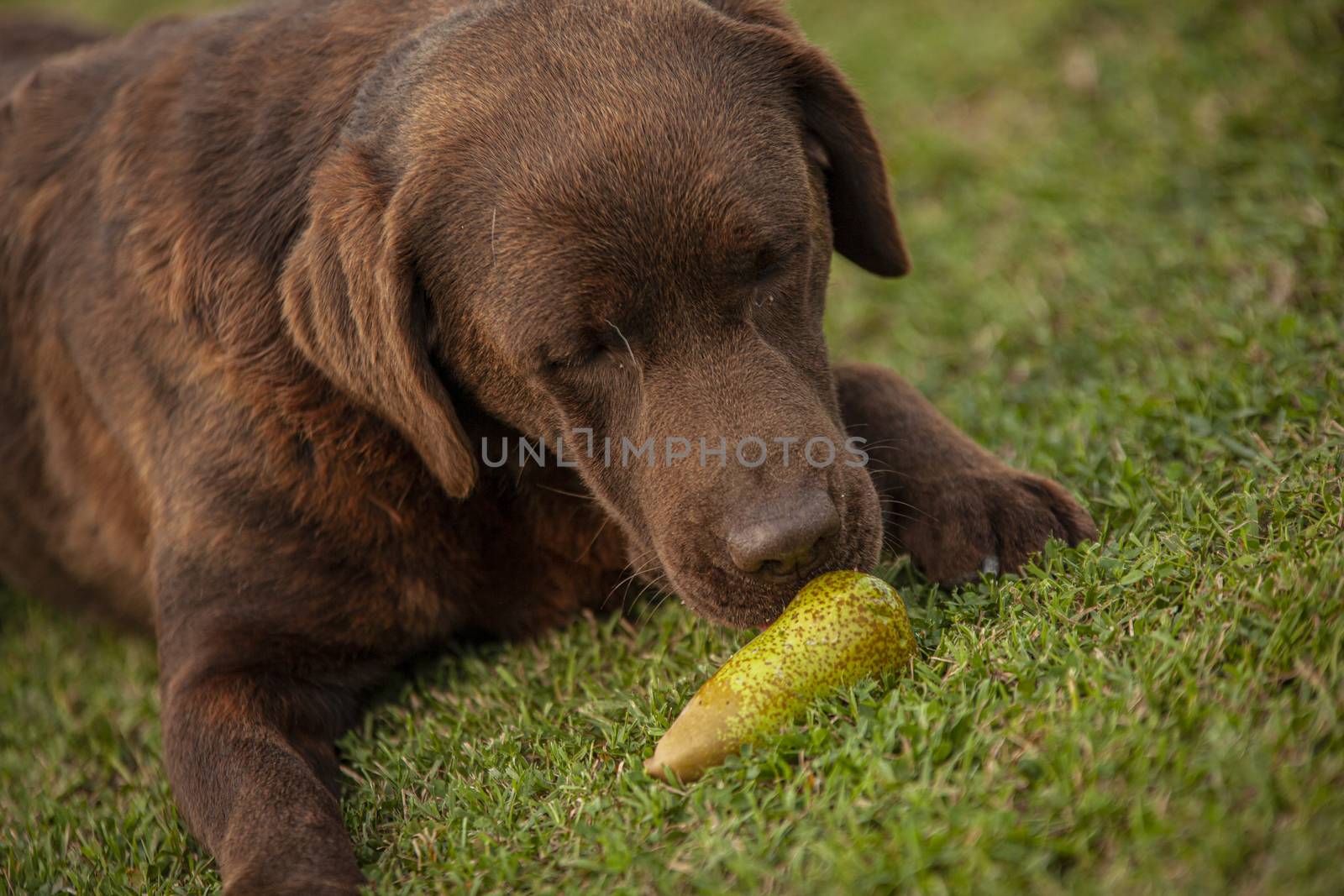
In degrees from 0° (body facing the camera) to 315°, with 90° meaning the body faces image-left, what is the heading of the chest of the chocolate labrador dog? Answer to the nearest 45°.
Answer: approximately 315°

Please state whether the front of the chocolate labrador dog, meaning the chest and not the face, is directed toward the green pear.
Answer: yes
